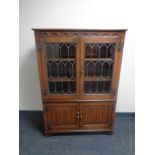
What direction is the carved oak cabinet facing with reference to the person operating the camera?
facing the viewer
